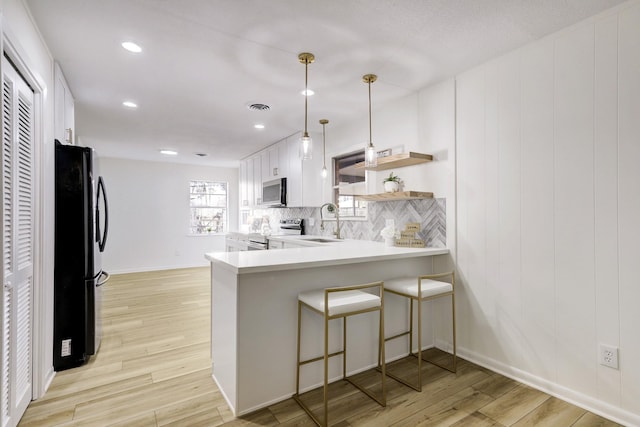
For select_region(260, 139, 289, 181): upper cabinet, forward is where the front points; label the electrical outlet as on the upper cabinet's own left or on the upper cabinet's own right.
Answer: on the upper cabinet's own left

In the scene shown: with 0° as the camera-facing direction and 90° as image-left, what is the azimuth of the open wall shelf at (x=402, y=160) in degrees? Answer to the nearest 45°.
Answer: approximately 45°

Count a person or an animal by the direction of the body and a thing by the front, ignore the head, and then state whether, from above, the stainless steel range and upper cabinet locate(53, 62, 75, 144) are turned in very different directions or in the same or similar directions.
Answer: very different directions

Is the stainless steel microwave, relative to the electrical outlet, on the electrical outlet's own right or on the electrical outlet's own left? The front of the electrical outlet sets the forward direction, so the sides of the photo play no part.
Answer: on the electrical outlet's own right

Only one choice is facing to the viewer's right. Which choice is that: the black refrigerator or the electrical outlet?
the black refrigerator

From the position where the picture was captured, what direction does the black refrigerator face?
facing to the right of the viewer

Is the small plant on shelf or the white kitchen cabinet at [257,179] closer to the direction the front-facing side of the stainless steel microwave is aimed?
the small plant on shelf

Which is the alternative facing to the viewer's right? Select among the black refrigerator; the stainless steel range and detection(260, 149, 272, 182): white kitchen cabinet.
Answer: the black refrigerator

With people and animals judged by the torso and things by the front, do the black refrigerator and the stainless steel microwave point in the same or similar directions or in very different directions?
very different directions

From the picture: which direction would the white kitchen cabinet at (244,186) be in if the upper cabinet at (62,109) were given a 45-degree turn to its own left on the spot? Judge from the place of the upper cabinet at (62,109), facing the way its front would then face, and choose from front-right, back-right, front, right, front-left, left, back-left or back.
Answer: front

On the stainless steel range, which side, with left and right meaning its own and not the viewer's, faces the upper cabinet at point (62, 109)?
front

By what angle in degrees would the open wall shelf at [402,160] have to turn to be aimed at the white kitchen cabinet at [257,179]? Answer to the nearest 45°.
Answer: approximately 90° to its right

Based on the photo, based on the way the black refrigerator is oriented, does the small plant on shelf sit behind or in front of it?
in front

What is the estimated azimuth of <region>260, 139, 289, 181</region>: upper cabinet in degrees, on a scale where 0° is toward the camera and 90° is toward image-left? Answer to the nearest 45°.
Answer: approximately 45°

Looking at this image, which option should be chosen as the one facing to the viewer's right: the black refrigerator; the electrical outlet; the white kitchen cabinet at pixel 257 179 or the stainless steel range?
the black refrigerator
